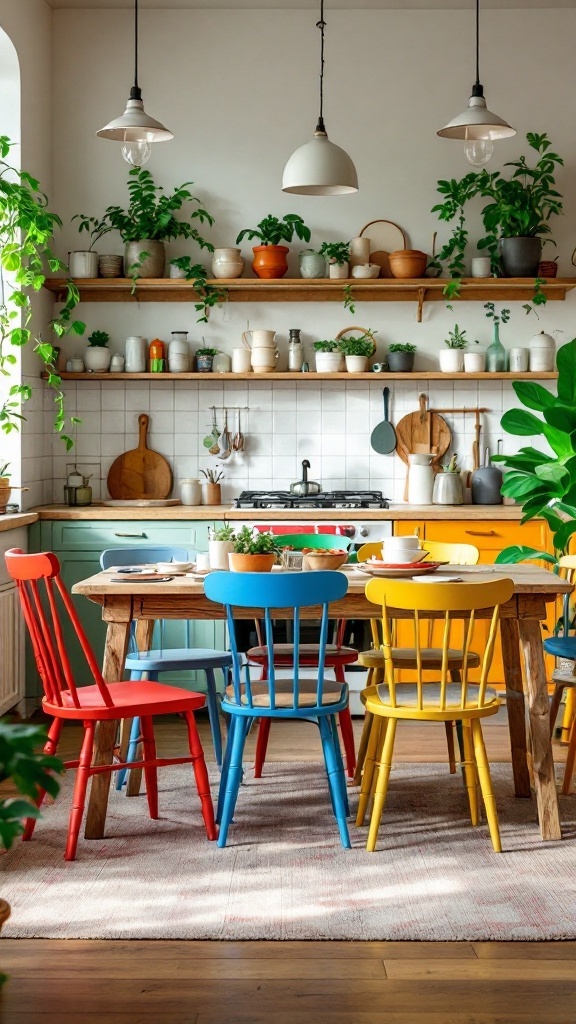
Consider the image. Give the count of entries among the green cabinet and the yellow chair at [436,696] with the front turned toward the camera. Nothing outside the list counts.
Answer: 1

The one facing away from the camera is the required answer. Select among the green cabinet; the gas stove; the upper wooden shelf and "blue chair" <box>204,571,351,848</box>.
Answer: the blue chair

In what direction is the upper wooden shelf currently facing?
toward the camera

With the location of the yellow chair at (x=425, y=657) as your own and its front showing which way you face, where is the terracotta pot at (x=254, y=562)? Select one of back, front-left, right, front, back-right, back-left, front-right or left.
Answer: front-right

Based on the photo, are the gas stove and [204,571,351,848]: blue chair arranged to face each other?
yes

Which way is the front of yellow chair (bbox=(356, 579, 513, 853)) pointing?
away from the camera

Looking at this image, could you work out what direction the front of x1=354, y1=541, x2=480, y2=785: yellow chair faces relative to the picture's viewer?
facing the viewer

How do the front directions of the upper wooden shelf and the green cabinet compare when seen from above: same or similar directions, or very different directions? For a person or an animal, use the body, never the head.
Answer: same or similar directions

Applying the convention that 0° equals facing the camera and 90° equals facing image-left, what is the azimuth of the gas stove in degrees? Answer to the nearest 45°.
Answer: approximately 0°

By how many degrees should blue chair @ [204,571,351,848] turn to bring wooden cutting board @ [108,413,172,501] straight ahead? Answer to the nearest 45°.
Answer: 0° — it already faces it

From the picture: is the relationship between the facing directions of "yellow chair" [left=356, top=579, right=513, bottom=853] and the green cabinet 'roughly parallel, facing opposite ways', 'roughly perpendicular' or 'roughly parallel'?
roughly parallel, facing opposite ways

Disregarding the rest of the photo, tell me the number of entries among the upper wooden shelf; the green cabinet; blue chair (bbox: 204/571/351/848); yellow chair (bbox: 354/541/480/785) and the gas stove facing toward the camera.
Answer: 4

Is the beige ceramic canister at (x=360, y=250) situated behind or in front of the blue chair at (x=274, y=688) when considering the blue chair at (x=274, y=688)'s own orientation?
in front

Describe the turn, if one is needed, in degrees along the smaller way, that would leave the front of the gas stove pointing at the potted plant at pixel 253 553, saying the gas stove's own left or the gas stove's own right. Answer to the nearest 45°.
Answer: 0° — it already faces it

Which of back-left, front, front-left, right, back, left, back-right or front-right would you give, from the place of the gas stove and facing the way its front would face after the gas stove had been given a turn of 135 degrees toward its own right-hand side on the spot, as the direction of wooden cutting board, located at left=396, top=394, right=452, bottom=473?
right

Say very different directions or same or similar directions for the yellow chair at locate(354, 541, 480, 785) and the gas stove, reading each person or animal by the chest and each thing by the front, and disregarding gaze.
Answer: same or similar directions

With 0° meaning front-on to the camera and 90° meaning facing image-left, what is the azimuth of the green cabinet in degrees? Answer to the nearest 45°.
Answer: approximately 0°

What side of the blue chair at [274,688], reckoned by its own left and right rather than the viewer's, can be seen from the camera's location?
back

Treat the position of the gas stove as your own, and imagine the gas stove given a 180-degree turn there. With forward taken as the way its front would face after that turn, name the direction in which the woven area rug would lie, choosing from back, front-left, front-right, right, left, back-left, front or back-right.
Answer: back
